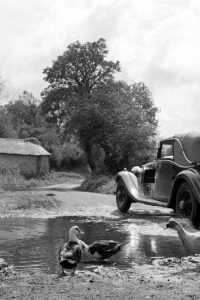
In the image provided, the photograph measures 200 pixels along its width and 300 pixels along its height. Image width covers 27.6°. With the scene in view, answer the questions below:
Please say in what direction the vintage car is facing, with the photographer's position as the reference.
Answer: facing away from the viewer and to the left of the viewer

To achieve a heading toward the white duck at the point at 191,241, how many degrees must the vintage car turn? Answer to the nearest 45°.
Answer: approximately 135° to its left

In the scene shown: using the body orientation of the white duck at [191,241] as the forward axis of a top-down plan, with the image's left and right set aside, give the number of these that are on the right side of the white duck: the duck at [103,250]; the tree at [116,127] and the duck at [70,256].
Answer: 1

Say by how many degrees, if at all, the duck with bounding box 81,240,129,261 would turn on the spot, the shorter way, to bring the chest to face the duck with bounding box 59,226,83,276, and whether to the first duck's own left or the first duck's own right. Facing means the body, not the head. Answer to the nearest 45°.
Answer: approximately 45° to the first duck's own left

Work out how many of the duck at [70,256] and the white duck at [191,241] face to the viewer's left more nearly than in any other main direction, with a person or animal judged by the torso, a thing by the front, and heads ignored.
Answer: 1

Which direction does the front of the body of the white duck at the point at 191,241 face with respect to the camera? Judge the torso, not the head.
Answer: to the viewer's left

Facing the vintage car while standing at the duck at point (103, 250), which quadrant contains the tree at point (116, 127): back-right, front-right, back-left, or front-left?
front-left

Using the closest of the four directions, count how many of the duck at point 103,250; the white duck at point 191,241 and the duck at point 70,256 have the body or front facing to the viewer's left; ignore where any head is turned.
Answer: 2

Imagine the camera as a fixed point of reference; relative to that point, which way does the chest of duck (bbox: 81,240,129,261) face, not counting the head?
to the viewer's left

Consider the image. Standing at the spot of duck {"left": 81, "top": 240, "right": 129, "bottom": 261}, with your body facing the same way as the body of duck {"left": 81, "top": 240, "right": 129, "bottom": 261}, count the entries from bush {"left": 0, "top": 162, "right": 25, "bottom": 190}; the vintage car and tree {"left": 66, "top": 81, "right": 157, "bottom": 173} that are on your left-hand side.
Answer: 0

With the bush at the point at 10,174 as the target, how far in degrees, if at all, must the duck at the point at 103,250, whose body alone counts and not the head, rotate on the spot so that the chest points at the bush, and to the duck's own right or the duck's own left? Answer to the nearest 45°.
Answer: approximately 90° to the duck's own right

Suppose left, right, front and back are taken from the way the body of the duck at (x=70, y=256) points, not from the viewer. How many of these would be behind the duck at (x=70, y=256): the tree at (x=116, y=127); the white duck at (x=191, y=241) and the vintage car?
0
